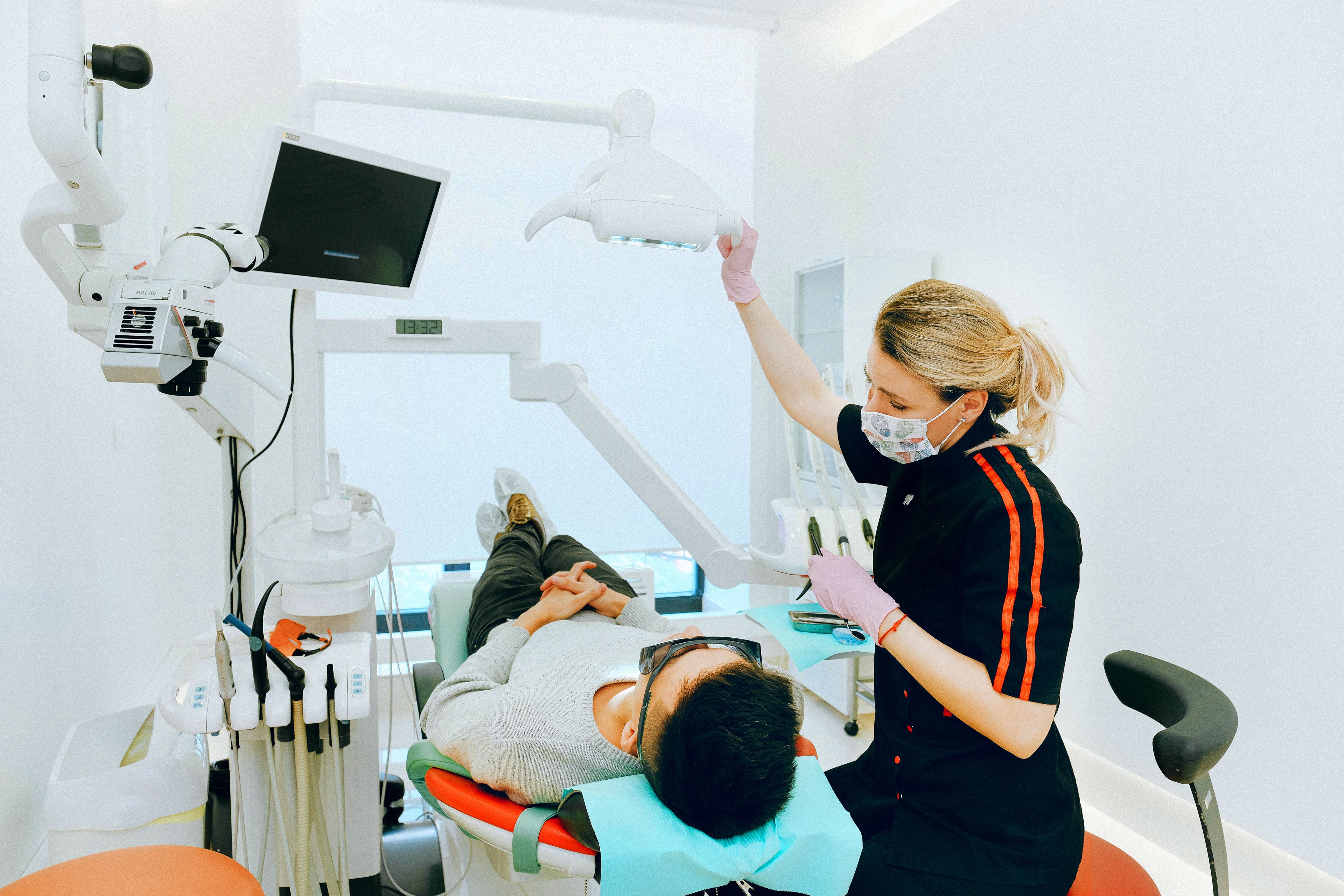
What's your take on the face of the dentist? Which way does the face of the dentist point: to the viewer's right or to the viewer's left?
to the viewer's left

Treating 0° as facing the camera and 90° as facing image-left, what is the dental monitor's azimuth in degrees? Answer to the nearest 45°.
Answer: approximately 315°

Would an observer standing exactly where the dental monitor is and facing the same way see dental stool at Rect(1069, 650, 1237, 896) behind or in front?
in front

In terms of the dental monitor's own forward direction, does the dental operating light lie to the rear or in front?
in front

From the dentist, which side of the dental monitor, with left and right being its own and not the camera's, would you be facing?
front

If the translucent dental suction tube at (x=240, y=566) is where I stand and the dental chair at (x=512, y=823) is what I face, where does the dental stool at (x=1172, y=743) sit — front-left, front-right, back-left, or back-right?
front-left
